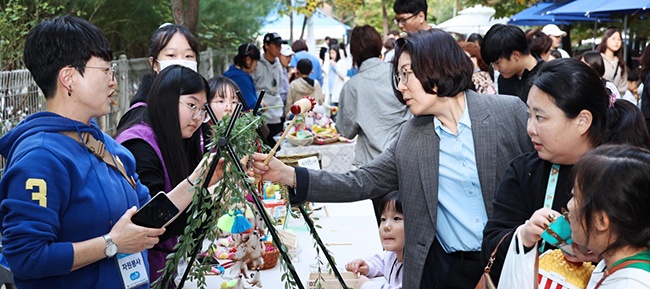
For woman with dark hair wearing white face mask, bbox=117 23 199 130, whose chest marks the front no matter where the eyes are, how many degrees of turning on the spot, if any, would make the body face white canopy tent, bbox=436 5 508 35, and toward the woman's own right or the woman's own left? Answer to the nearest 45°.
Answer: approximately 90° to the woman's own left

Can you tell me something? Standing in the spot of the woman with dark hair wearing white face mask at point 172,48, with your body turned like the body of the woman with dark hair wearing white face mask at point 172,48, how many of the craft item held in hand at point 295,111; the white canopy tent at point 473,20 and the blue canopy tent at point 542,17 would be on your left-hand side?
2

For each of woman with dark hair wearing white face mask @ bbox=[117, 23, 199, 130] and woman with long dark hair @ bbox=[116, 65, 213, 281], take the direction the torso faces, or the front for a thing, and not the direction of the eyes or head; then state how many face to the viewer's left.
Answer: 0

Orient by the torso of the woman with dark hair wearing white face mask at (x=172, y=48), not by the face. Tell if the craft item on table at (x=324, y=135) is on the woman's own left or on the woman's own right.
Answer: on the woman's own left

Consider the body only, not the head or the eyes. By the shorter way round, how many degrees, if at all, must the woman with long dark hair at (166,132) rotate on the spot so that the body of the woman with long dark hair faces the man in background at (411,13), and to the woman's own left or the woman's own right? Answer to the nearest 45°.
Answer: approximately 90° to the woman's own left

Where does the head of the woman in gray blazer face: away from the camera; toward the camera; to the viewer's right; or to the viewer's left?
to the viewer's left

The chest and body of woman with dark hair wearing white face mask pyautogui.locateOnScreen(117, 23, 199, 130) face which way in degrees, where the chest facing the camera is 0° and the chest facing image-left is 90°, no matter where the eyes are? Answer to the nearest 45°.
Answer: approximately 315°
